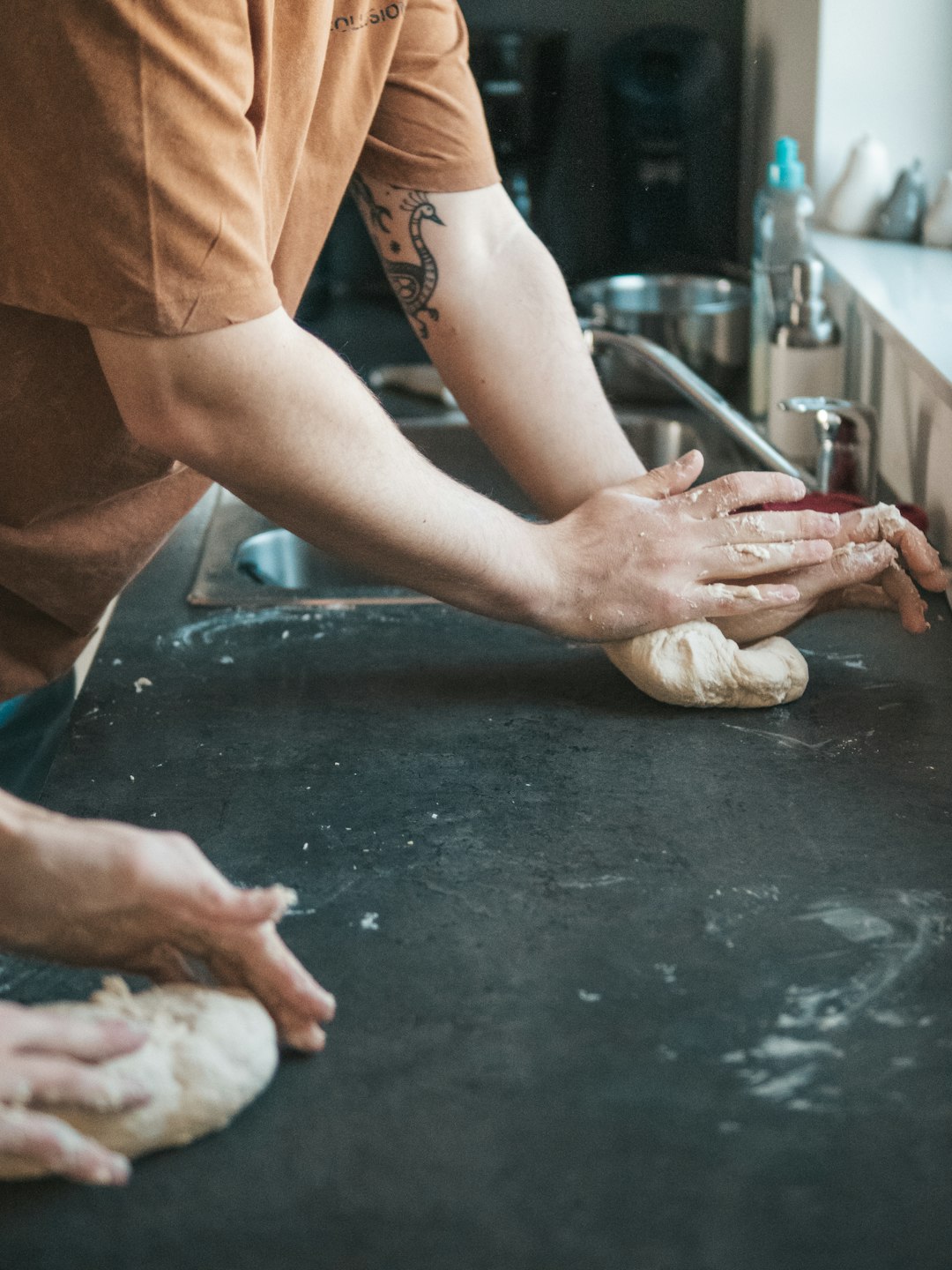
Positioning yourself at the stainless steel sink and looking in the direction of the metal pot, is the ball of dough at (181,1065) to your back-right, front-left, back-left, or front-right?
back-right

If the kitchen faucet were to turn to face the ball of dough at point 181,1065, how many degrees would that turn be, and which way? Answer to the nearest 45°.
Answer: approximately 90° to its left

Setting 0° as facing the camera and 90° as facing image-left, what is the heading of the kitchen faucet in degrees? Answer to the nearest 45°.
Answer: approximately 90°

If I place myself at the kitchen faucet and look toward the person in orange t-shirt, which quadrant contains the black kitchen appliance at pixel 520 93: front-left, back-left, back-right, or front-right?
back-right

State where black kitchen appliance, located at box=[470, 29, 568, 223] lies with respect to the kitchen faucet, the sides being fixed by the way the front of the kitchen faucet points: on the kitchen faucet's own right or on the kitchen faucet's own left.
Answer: on the kitchen faucet's own right

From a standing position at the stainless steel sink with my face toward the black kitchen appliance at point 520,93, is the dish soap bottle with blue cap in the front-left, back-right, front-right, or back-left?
front-right

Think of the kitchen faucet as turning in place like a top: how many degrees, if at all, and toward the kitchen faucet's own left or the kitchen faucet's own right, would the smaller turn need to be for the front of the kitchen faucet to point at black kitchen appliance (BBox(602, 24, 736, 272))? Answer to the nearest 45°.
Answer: approximately 90° to the kitchen faucet's own right

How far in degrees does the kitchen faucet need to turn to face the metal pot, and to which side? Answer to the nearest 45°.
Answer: approximately 90° to its right
